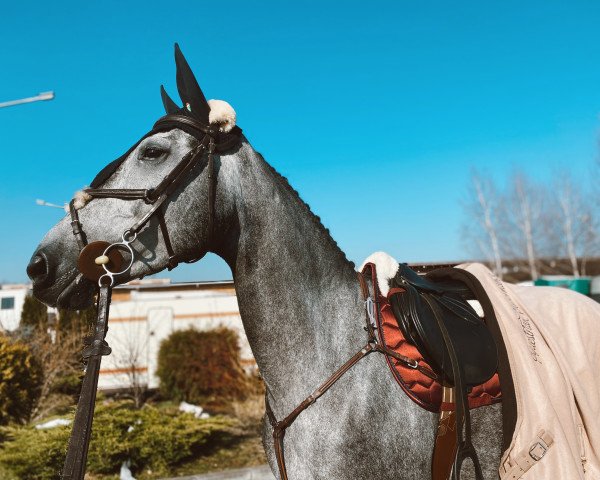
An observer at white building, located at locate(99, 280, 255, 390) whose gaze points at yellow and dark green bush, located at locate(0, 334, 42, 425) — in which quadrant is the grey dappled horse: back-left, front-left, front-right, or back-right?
front-left

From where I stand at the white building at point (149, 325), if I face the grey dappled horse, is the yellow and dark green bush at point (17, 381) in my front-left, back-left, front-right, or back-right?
front-right

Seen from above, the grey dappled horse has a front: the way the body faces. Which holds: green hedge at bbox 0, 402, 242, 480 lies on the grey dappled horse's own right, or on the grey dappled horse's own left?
on the grey dappled horse's own right

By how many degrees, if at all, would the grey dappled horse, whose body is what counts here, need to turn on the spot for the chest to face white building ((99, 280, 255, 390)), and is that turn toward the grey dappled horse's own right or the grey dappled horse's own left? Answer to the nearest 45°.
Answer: approximately 90° to the grey dappled horse's own right

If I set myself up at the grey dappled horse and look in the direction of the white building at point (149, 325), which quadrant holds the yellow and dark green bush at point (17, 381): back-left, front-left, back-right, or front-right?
front-left

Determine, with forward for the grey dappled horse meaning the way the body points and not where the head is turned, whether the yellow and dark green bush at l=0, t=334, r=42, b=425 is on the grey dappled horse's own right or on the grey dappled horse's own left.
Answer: on the grey dappled horse's own right

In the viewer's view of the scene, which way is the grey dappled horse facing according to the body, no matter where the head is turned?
to the viewer's left
